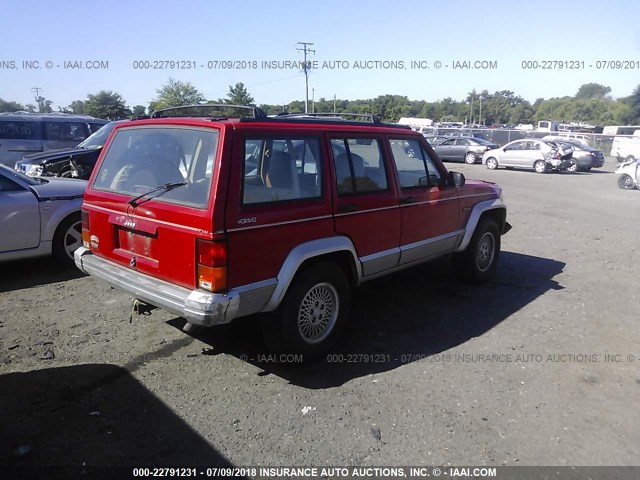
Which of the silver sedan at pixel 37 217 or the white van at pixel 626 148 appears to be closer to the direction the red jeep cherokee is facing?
the white van

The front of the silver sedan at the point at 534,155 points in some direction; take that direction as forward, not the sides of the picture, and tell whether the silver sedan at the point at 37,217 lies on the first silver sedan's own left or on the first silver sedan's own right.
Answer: on the first silver sedan's own left

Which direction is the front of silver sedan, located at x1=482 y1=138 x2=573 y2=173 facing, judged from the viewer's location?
facing away from the viewer and to the left of the viewer

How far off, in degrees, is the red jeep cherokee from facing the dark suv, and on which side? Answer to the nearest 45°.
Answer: approximately 90° to its left

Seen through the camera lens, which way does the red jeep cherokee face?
facing away from the viewer and to the right of the viewer

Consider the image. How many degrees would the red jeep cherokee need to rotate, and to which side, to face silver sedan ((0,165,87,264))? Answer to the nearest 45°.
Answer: approximately 90° to its left
